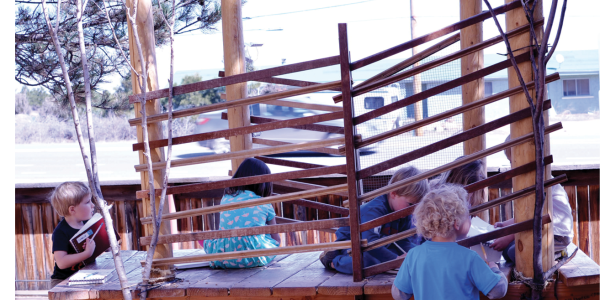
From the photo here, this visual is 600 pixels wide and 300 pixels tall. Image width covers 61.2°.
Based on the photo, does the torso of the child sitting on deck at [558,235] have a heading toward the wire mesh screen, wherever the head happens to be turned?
yes

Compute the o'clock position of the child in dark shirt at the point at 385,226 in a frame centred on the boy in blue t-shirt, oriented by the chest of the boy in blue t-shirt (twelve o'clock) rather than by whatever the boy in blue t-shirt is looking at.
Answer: The child in dark shirt is roughly at 11 o'clock from the boy in blue t-shirt.

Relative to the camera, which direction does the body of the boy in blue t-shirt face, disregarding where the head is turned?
away from the camera

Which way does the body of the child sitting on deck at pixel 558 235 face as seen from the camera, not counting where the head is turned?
to the viewer's left

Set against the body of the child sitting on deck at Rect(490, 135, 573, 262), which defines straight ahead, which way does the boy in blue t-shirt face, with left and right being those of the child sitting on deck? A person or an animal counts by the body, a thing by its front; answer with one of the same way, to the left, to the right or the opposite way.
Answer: to the right

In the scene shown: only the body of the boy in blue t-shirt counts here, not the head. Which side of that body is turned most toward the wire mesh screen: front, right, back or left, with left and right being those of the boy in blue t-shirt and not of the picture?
front

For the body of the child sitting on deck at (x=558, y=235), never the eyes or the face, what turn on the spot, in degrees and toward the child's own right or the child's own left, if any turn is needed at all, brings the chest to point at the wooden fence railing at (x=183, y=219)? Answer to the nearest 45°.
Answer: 0° — they already face it

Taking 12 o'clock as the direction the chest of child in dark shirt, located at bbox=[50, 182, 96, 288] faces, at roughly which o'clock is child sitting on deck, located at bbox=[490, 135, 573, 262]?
The child sitting on deck is roughly at 11 o'clock from the child in dark shirt.

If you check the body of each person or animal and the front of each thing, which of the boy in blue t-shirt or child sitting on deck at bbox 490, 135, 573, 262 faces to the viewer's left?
the child sitting on deck

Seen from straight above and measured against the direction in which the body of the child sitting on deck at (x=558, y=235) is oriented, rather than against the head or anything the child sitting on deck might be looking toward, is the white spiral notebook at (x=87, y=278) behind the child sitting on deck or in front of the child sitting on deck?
in front

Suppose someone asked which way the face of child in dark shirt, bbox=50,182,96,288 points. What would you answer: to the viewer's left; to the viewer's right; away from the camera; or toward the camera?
to the viewer's right

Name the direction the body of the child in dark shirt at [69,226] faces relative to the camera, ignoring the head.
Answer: to the viewer's right

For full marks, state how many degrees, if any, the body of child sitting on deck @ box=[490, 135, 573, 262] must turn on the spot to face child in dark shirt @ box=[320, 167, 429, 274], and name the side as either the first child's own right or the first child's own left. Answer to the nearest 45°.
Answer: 0° — they already face them

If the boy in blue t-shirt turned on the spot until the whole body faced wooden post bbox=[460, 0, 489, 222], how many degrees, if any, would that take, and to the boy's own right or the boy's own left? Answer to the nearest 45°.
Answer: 0° — they already face it

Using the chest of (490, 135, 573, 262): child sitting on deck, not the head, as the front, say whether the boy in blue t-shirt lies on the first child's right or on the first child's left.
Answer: on the first child's left

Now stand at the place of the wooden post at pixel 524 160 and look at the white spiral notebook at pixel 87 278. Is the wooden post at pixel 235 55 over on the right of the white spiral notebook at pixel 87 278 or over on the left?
right

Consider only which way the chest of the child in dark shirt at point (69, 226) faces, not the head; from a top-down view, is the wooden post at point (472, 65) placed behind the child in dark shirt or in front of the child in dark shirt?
in front

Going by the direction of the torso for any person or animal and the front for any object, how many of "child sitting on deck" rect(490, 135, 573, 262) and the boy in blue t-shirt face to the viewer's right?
0
